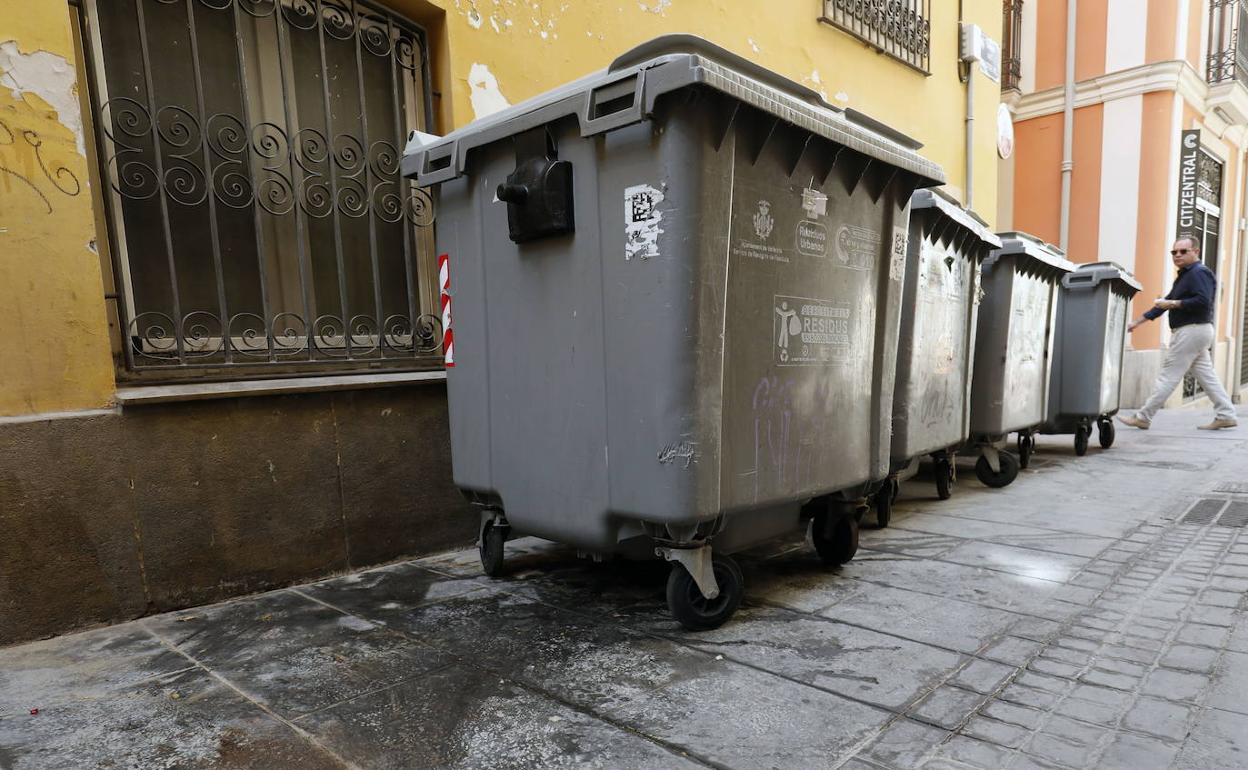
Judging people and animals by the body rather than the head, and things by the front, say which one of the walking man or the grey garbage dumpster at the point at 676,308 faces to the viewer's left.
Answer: the walking man

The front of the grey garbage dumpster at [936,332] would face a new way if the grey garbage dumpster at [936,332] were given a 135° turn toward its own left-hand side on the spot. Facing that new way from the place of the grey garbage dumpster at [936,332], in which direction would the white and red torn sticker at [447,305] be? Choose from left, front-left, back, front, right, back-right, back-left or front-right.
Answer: back-left

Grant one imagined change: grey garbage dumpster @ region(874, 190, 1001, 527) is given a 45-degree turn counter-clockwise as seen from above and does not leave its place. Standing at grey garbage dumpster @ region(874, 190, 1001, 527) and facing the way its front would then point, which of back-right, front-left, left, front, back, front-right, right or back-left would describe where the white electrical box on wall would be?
left

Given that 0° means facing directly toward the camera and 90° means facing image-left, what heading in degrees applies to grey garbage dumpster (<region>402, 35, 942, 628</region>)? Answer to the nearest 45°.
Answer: approximately 315°

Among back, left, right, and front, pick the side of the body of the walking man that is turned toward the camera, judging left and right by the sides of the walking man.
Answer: left

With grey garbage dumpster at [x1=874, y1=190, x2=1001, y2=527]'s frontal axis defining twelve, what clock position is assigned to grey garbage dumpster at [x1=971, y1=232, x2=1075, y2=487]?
grey garbage dumpster at [x1=971, y1=232, x2=1075, y2=487] is roughly at 8 o'clock from grey garbage dumpster at [x1=874, y1=190, x2=1001, y2=527].

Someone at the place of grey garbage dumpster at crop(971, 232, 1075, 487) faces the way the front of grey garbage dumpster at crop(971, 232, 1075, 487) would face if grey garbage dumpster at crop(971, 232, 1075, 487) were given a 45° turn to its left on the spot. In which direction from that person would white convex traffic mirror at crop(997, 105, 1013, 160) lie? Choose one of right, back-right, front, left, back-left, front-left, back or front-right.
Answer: left

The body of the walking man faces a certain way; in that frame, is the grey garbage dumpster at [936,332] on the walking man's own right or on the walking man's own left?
on the walking man's own left

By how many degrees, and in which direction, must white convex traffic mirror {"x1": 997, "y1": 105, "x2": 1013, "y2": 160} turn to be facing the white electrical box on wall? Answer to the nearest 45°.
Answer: approximately 45° to its right

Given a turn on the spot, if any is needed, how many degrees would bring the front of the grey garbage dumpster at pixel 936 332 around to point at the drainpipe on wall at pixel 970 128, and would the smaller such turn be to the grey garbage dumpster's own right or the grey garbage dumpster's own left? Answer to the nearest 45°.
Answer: approximately 135° to the grey garbage dumpster's own left
